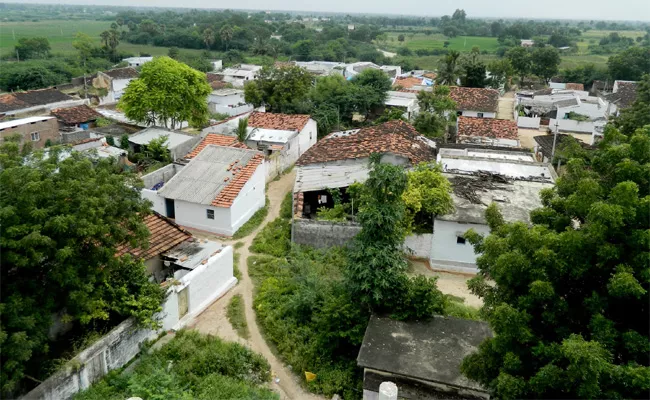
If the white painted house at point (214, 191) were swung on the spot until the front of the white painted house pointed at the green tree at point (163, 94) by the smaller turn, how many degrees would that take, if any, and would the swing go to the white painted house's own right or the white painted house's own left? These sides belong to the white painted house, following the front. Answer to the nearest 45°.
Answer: approximately 135° to the white painted house's own right

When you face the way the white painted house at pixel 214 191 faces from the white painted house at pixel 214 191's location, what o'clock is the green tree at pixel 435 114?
The green tree is roughly at 6 o'clock from the white painted house.

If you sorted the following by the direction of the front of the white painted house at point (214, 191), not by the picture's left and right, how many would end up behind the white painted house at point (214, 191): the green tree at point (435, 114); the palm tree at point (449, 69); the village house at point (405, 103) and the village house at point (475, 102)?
4

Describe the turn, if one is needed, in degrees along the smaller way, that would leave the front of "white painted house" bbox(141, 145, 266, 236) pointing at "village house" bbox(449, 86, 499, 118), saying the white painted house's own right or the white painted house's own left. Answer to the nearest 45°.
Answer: approximately 180°

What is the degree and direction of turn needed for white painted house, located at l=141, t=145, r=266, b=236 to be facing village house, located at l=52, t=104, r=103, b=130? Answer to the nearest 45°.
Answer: approximately 90° to its right

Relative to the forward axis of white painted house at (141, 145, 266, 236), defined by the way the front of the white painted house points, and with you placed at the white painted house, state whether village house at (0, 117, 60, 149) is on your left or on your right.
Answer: on your right

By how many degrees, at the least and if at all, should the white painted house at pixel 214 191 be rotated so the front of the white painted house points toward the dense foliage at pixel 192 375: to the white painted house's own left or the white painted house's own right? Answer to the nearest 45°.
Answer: approximately 45° to the white painted house's own left

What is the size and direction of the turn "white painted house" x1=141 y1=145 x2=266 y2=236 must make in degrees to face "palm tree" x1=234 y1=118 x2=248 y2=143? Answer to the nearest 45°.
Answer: approximately 135° to its right

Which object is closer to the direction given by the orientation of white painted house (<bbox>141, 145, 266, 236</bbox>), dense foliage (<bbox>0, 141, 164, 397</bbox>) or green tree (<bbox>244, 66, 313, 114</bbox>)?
the dense foliage

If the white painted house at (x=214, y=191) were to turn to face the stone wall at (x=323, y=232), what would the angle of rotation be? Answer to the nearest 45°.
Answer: approximately 90° to its left

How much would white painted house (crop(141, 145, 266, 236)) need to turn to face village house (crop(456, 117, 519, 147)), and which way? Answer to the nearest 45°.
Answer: approximately 180°

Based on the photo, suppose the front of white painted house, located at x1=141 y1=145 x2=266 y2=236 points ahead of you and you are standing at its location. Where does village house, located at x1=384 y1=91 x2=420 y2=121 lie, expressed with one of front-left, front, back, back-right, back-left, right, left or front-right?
back

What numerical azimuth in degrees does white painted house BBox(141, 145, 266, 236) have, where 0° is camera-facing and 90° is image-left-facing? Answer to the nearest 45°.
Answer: approximately 45°

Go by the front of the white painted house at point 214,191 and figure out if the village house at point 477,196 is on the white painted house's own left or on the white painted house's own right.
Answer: on the white painted house's own left

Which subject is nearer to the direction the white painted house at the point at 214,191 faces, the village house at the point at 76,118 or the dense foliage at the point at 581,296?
the dense foliage

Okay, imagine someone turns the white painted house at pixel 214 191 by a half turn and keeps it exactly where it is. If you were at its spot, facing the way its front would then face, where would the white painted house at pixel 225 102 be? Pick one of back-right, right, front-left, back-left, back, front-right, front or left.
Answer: front-left
